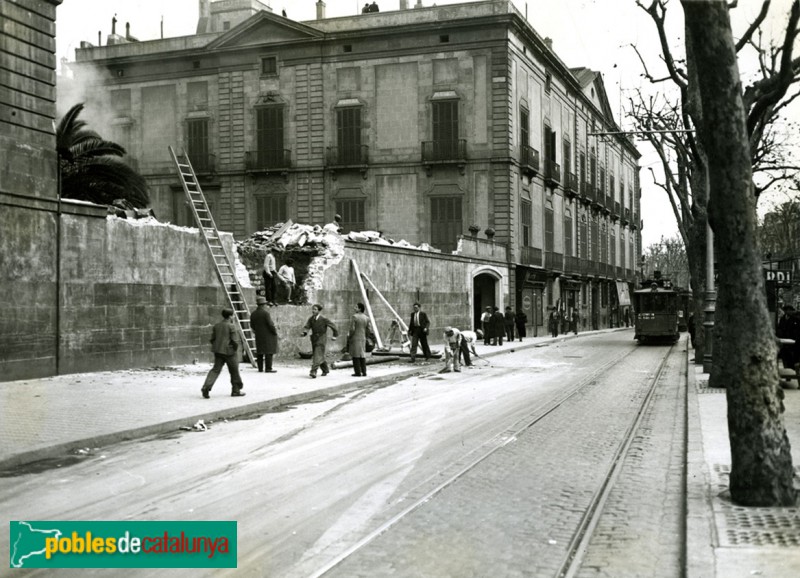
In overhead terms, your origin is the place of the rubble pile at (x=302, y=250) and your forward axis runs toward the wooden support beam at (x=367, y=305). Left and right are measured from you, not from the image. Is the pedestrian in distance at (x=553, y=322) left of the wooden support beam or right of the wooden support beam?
left

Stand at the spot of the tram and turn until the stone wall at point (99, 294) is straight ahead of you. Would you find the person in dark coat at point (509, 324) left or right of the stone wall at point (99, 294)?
right

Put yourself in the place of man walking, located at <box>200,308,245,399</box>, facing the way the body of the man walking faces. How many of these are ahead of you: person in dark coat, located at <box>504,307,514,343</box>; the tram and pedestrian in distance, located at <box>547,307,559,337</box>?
3
